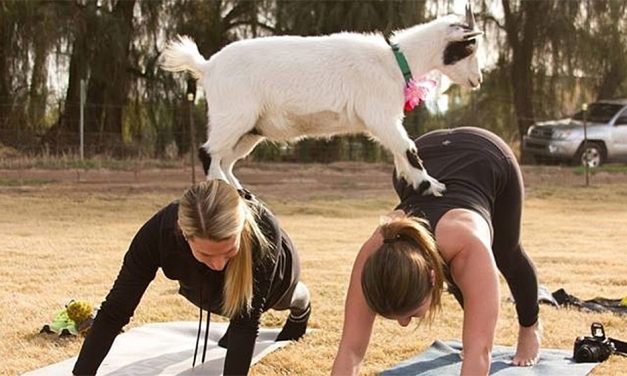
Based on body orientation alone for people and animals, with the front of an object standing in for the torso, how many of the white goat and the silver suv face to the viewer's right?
1

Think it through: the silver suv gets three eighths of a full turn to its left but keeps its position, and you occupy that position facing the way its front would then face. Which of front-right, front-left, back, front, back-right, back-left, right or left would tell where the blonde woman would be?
right

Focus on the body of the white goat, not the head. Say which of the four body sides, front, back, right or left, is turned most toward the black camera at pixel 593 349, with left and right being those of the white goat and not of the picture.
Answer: front

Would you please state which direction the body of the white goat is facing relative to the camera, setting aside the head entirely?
to the viewer's right

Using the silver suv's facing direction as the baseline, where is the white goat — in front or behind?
in front

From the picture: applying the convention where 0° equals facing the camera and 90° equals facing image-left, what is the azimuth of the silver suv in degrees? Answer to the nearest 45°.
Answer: approximately 45°

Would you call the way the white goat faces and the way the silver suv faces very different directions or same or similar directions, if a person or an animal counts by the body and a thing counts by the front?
very different directions

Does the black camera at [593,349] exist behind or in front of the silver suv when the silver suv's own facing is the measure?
in front

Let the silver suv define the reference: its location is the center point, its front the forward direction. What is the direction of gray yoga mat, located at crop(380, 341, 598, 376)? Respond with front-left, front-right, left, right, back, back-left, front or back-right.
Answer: front-left
